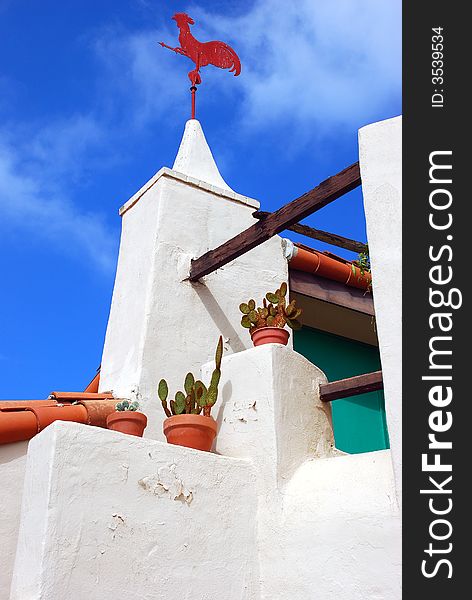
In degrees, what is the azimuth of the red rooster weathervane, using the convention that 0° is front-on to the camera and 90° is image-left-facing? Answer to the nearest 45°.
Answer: approximately 90°
